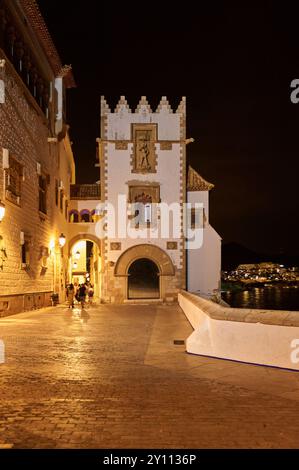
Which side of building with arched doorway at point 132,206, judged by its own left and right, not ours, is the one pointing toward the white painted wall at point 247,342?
front

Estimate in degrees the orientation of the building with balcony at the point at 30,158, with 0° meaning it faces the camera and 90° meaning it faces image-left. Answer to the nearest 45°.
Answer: approximately 270°

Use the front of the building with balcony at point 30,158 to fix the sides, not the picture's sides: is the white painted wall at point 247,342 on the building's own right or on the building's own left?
on the building's own right

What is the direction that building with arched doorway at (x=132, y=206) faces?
toward the camera
